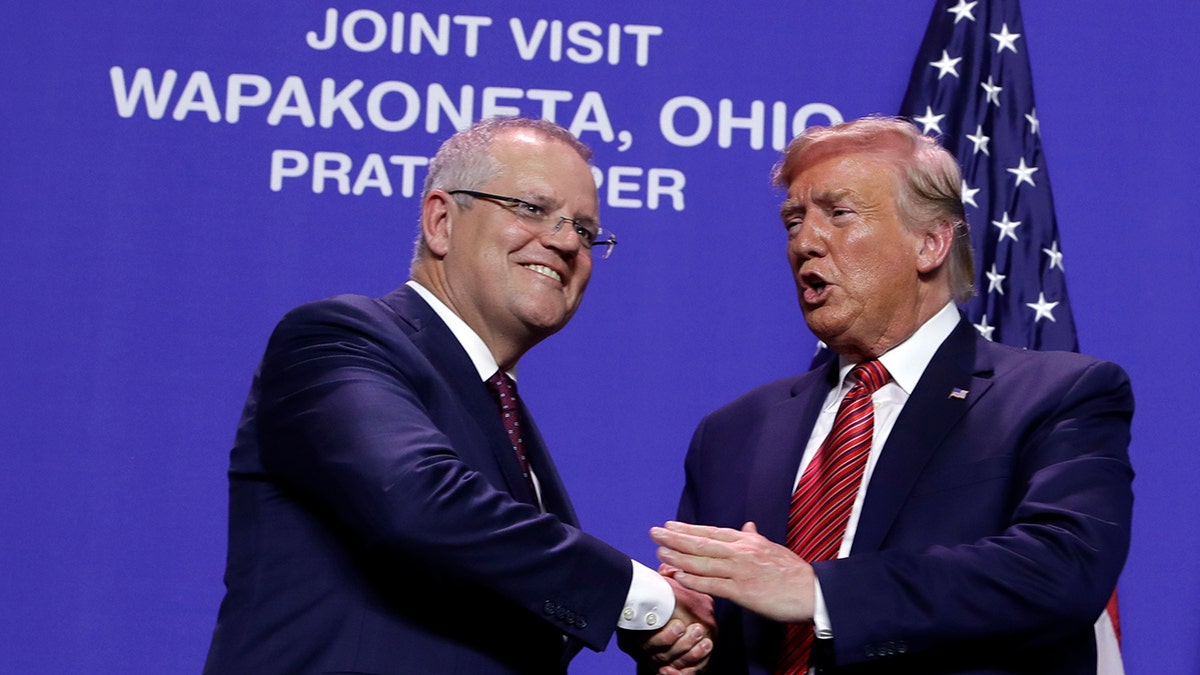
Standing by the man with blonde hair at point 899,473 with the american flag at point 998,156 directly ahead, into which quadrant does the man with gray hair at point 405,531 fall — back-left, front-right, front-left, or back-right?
back-left

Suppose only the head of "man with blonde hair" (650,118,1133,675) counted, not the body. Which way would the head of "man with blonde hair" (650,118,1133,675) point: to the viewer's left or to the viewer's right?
to the viewer's left

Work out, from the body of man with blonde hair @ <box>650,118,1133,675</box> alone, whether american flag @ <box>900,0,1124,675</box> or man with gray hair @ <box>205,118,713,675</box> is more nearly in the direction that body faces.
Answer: the man with gray hair

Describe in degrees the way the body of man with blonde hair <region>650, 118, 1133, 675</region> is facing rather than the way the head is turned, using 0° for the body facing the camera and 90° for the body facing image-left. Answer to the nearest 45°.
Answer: approximately 45°

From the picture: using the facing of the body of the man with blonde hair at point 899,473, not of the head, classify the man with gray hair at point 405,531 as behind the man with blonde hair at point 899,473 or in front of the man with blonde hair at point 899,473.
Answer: in front

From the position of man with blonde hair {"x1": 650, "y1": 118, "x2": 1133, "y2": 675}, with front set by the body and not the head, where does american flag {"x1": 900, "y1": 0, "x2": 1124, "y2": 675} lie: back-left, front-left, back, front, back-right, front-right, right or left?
back-right
